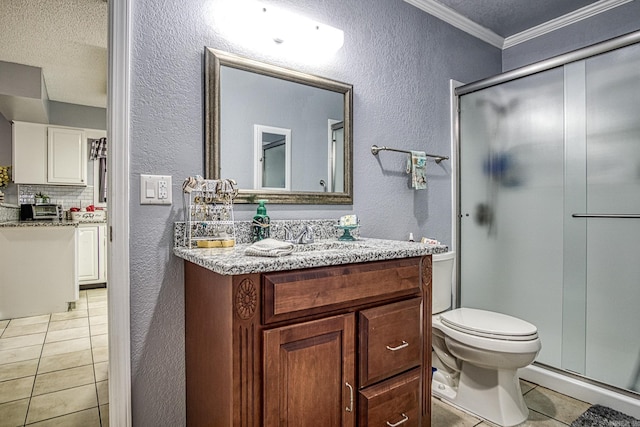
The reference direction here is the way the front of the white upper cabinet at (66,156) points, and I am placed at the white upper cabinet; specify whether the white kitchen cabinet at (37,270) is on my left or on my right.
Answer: on my right

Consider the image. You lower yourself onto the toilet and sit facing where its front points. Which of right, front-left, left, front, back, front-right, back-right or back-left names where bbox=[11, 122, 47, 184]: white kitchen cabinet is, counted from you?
back-right

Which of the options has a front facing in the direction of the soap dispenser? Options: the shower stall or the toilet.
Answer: the shower stall

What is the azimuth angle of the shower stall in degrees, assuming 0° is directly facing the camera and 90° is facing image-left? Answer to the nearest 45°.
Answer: approximately 45°

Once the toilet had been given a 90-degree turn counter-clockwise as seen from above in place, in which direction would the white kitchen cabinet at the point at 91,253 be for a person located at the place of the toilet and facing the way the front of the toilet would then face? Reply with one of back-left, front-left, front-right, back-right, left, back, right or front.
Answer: back-left

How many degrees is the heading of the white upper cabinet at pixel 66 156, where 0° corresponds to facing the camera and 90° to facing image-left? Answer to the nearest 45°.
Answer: approximately 315°

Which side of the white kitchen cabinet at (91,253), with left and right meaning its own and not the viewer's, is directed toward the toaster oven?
right
